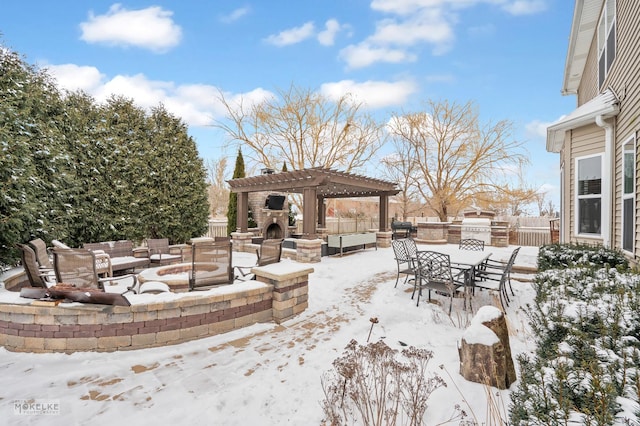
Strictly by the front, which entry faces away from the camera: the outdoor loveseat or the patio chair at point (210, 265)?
the patio chair

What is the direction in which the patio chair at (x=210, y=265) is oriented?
away from the camera

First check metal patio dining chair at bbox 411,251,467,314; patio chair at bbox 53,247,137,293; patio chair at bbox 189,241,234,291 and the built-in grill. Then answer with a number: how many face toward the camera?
1

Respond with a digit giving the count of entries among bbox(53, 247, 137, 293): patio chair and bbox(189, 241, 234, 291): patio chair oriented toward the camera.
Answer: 0

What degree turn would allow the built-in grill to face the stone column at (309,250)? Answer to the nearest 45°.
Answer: approximately 45° to its right

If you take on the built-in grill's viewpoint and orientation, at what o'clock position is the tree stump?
The tree stump is roughly at 12 o'clock from the built-in grill.

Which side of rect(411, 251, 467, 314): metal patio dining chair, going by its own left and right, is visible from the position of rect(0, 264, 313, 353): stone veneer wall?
back

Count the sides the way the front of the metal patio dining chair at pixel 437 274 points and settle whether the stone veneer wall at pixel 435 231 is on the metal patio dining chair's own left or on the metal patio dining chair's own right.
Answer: on the metal patio dining chair's own left

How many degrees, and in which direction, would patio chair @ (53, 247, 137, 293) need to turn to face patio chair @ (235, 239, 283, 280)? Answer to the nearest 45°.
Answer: approximately 45° to its right

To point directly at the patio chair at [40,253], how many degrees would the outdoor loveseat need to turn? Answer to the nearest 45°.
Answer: approximately 90° to its right

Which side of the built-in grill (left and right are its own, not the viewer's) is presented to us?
front

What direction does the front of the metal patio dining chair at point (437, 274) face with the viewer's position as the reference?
facing away from the viewer and to the right of the viewer

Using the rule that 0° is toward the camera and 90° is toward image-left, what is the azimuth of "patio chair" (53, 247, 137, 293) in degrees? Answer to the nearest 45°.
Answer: approximately 225°
